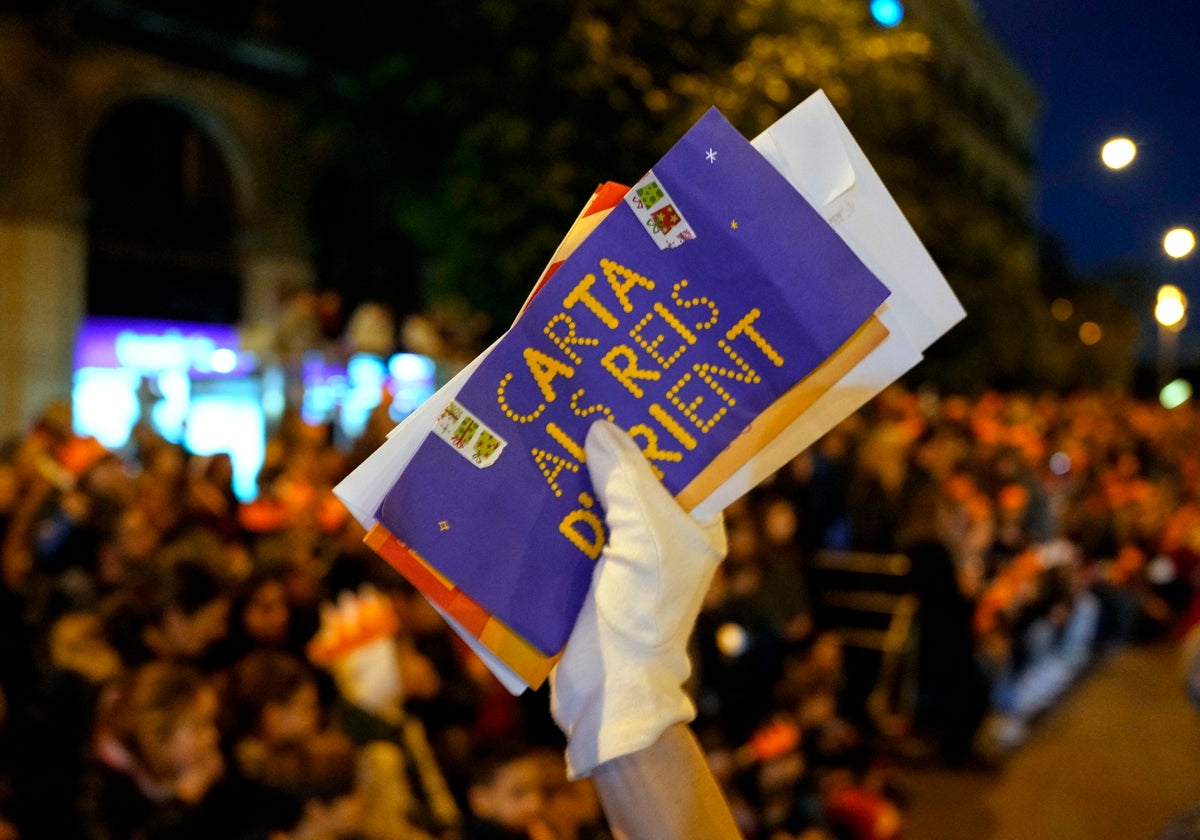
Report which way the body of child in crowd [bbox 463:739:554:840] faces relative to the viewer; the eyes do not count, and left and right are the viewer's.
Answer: facing the viewer and to the right of the viewer

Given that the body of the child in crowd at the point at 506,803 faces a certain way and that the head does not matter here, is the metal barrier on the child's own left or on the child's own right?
on the child's own left

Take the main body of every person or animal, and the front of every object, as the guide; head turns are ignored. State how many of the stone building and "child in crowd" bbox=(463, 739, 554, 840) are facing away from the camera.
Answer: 0

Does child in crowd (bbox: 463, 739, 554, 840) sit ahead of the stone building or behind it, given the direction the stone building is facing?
ahead

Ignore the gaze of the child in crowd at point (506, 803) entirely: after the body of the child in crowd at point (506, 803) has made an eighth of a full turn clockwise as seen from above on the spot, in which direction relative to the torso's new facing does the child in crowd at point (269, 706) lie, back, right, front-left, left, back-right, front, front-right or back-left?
back-right

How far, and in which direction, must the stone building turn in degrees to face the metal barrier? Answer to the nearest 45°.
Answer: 0° — it already faces it

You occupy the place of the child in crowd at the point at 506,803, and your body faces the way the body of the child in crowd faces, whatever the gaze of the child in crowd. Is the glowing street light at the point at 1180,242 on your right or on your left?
on your left

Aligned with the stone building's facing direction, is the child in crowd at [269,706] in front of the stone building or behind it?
in front

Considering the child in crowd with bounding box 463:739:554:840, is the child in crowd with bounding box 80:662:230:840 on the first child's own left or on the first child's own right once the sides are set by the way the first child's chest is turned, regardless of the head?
on the first child's own right
